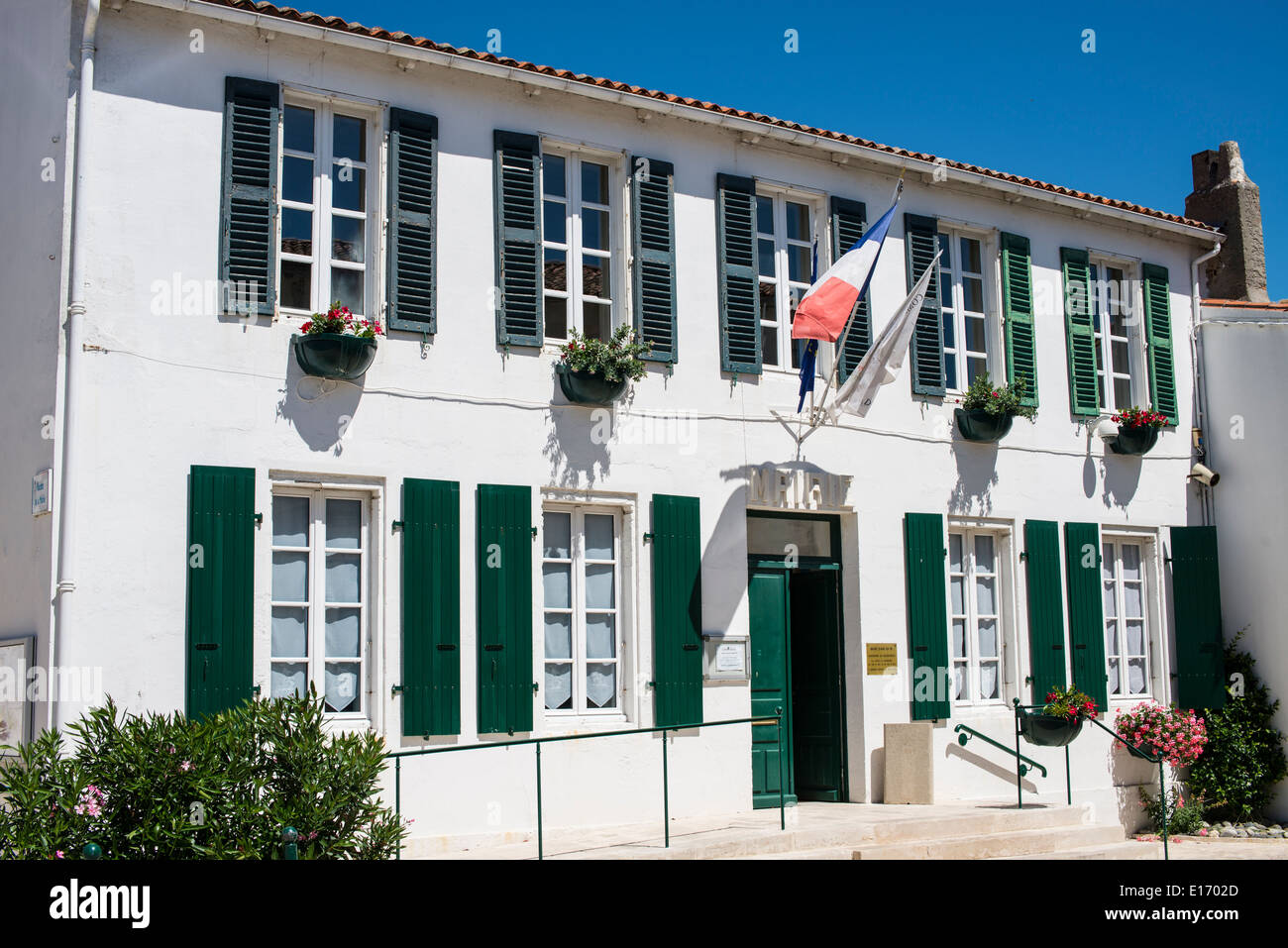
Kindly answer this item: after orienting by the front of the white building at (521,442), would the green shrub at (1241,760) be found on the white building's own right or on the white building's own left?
on the white building's own left

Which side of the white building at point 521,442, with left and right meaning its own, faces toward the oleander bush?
right

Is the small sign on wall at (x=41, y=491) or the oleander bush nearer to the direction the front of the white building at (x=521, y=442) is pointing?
the oleander bush

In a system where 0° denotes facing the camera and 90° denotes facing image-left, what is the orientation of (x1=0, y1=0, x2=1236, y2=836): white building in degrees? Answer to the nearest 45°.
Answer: approximately 315°
